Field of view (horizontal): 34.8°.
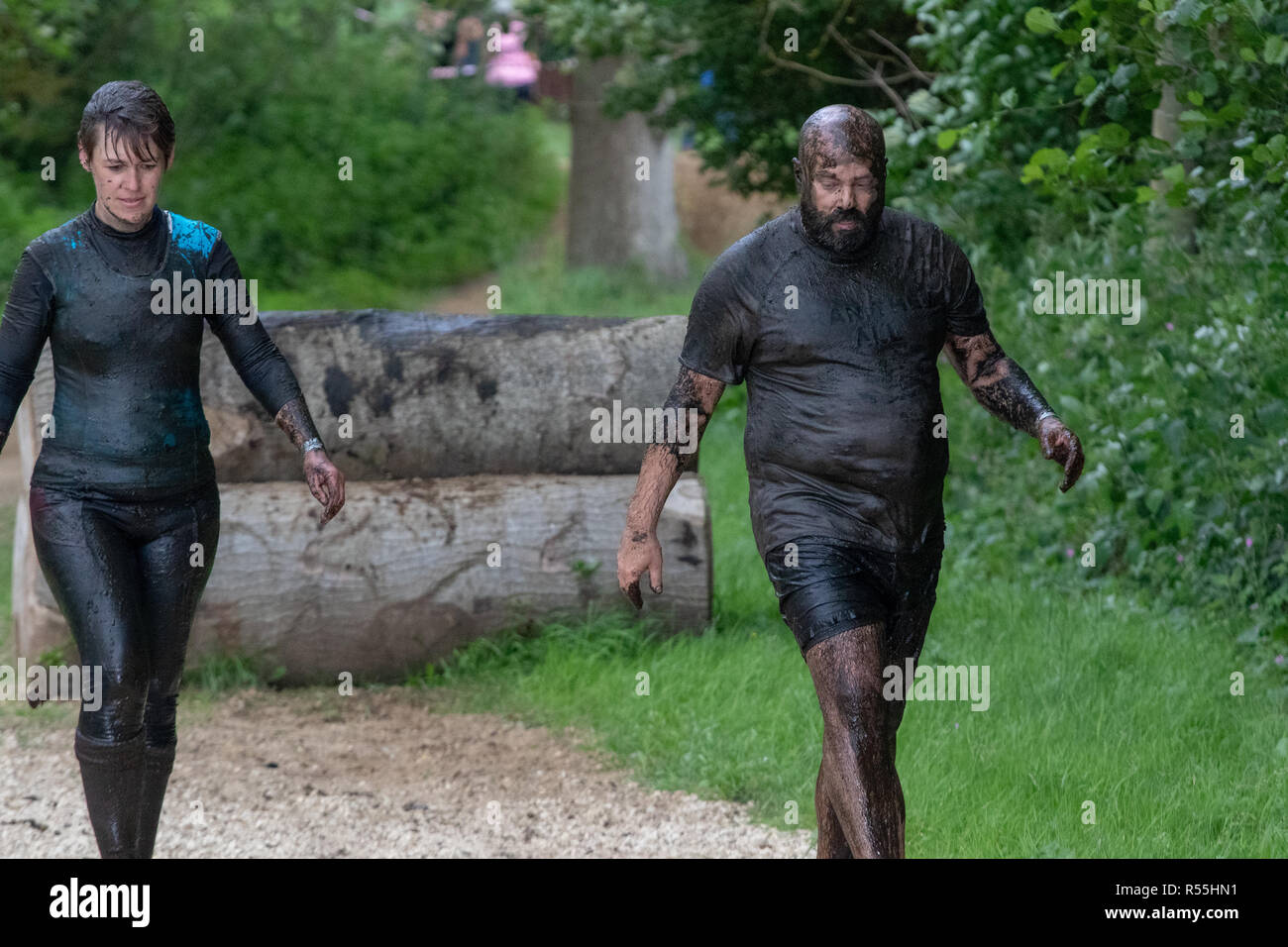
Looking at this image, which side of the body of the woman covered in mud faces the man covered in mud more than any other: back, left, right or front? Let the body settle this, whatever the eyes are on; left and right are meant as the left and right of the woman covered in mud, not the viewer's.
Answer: left

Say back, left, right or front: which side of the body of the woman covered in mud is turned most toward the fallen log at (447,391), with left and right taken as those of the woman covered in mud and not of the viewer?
back

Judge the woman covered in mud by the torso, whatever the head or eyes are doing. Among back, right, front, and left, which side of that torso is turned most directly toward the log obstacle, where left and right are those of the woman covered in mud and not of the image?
back

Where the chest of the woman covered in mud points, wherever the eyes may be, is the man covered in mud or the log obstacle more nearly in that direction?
the man covered in mud

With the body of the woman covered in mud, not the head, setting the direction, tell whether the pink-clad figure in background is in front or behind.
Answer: behind

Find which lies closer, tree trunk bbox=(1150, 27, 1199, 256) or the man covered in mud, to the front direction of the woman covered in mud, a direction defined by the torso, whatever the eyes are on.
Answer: the man covered in mud

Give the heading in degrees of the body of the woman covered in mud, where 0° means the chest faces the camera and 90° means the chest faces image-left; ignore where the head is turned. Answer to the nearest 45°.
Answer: approximately 0°

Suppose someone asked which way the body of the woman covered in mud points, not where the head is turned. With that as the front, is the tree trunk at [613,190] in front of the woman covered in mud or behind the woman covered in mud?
behind

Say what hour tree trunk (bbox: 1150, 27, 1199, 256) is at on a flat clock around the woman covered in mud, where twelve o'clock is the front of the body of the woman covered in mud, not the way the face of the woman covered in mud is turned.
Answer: The tree trunk is roughly at 8 o'clock from the woman covered in mud.

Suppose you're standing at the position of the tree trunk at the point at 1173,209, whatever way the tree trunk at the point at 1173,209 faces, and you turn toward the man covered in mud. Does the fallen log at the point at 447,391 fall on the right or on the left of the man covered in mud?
right
